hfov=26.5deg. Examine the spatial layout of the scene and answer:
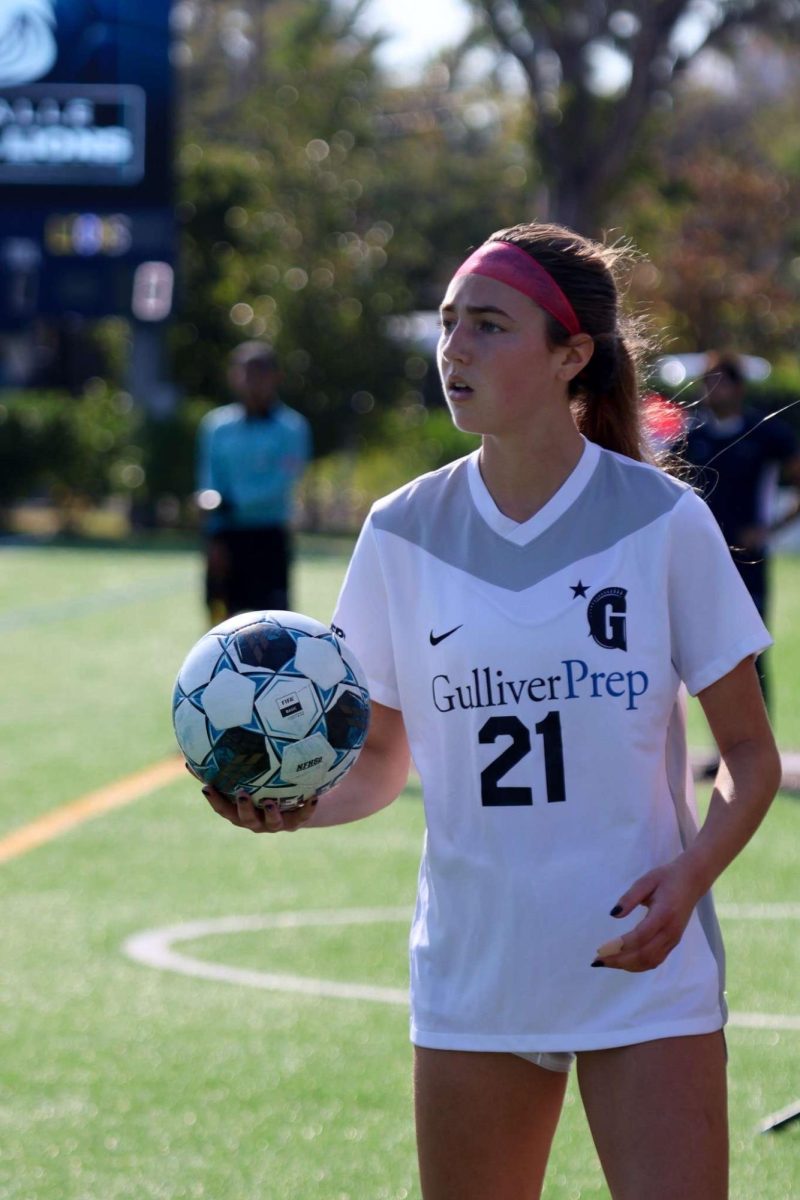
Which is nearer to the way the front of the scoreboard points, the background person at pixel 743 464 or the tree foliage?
the background person

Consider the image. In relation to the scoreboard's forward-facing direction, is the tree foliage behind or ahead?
behind

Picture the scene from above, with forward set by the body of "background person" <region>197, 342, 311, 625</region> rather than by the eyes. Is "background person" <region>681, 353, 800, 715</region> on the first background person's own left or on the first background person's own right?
on the first background person's own left

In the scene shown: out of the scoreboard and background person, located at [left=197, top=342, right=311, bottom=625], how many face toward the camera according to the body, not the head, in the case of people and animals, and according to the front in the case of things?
2

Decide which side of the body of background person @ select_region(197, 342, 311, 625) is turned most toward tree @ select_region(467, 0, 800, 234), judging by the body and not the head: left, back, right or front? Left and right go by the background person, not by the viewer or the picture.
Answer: back

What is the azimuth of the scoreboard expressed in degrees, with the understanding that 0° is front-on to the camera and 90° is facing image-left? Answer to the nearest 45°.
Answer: approximately 0°

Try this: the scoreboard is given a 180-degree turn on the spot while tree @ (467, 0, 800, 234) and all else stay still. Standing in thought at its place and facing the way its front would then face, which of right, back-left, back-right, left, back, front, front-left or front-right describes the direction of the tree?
front-right

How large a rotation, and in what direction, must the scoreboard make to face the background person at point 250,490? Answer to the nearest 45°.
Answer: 0° — it already faces them
